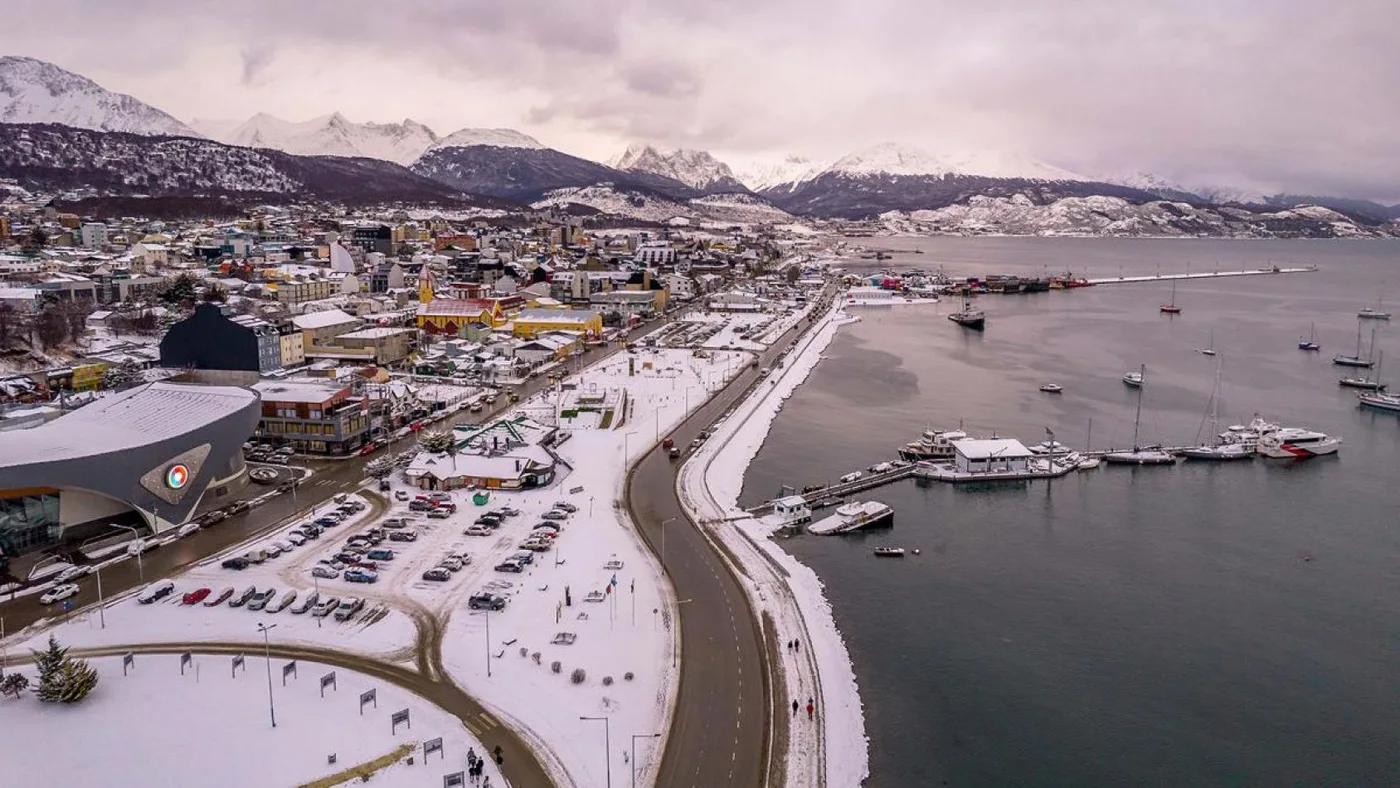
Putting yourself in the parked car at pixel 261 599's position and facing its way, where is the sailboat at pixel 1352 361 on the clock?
The sailboat is roughly at 7 o'clock from the parked car.

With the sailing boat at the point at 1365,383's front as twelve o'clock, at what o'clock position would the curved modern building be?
The curved modern building is roughly at 10 o'clock from the sailing boat.

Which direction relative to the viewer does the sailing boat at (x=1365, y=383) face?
to the viewer's left

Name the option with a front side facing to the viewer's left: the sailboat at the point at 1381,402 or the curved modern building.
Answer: the sailboat

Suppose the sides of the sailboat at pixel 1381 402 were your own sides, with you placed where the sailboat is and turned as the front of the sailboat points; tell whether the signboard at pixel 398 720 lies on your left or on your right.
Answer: on your left

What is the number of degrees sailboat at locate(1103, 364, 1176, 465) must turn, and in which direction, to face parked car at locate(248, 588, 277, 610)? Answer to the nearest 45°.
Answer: approximately 45° to its left

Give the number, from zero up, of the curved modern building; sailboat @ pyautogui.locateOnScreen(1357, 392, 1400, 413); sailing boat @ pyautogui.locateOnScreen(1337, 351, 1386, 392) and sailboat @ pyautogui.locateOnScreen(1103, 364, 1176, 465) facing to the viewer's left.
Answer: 3

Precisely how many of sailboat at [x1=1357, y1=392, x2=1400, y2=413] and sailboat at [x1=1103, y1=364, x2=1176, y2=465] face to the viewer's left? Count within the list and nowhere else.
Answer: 2

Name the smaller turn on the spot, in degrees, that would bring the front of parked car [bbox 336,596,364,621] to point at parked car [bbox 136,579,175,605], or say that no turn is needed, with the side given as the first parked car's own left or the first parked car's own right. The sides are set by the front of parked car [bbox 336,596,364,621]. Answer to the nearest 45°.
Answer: approximately 90° to the first parked car's own right

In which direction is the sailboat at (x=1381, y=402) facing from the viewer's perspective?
to the viewer's left

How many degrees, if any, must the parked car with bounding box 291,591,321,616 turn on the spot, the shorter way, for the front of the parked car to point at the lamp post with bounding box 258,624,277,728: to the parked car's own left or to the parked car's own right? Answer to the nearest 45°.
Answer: approximately 45° to the parked car's own left

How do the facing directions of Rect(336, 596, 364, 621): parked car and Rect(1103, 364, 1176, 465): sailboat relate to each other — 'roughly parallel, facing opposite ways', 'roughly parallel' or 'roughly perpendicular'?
roughly perpendicular

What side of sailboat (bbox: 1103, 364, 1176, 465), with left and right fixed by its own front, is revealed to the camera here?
left

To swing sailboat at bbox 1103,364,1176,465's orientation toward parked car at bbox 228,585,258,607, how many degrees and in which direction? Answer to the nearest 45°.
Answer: approximately 45° to its left

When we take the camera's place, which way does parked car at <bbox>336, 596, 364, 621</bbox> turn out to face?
facing the viewer and to the left of the viewer

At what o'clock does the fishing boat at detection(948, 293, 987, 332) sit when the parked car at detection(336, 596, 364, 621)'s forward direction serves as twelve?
The fishing boat is roughly at 6 o'clock from the parked car.

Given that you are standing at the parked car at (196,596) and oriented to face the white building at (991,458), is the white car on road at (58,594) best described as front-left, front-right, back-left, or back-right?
back-left

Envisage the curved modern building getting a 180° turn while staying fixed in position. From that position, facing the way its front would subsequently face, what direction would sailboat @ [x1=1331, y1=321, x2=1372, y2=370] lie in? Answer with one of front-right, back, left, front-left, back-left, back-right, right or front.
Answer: back-right
